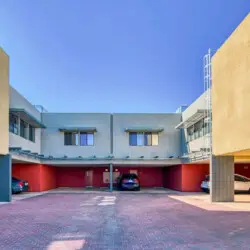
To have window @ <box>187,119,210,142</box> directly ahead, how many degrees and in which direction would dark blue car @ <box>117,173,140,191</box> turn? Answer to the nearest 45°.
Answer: approximately 135° to its right

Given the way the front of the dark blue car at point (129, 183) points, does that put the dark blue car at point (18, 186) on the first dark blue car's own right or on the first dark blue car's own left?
on the first dark blue car's own left

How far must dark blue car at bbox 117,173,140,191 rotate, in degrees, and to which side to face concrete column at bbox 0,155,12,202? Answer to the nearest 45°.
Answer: approximately 135° to its left

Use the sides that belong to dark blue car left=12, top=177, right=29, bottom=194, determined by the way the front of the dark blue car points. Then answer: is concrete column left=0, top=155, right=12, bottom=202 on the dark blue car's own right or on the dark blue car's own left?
on the dark blue car's own left

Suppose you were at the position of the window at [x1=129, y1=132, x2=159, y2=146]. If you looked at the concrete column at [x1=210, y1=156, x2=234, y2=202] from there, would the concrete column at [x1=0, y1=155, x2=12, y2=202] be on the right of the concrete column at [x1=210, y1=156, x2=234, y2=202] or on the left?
right

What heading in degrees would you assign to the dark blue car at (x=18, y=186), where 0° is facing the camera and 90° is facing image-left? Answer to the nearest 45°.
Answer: approximately 135°

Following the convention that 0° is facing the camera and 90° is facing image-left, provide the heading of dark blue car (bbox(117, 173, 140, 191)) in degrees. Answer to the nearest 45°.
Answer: approximately 180°

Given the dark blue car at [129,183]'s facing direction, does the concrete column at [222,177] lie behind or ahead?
behind
